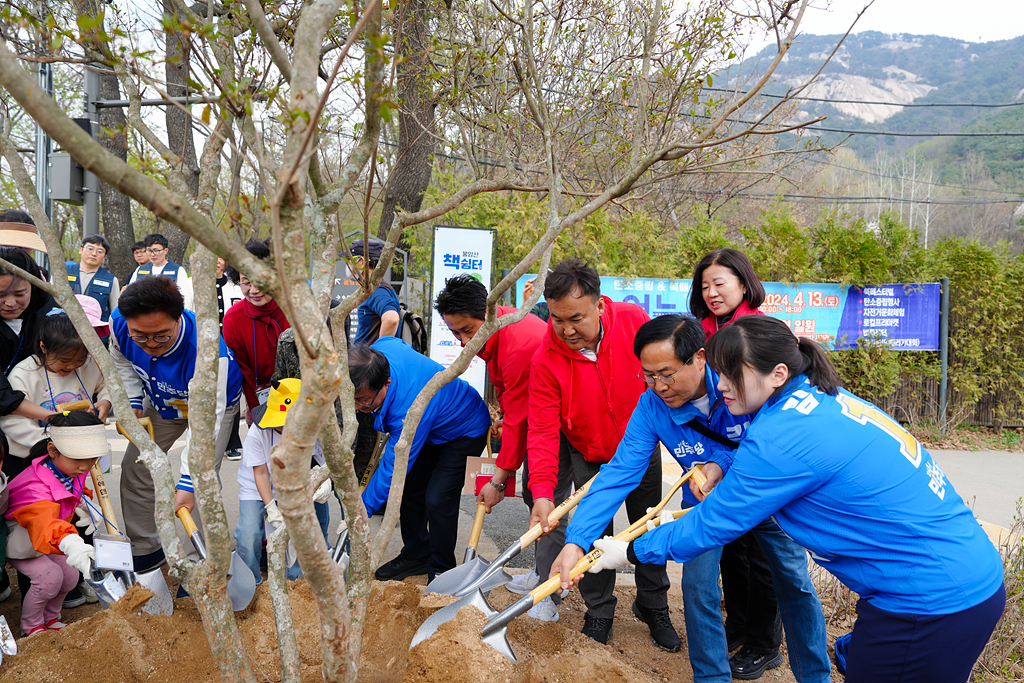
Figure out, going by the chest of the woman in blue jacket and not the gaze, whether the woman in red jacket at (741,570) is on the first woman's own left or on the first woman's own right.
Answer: on the first woman's own right

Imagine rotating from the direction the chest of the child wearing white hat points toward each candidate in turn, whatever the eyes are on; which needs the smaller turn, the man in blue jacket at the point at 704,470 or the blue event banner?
the man in blue jacket

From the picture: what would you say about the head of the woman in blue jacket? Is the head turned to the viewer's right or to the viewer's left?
to the viewer's left

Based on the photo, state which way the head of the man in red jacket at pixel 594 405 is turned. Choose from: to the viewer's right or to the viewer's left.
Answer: to the viewer's left

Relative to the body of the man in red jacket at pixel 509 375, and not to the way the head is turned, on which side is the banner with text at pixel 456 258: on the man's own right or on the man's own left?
on the man's own right

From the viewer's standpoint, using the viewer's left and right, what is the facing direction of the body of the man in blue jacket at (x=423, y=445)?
facing to the left of the viewer
